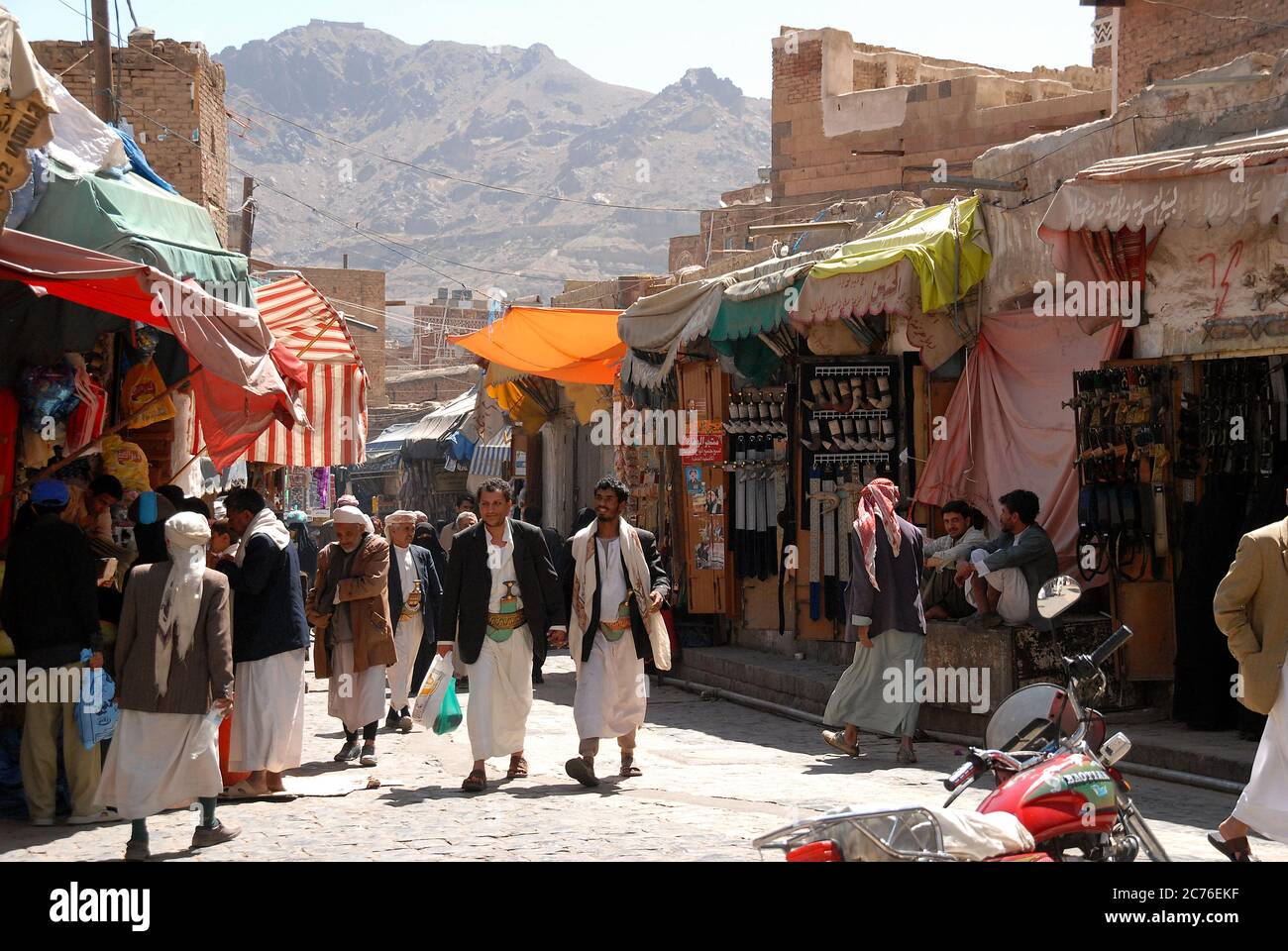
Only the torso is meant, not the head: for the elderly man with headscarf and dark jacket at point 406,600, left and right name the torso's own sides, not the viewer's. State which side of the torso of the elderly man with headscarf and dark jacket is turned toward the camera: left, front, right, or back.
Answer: front

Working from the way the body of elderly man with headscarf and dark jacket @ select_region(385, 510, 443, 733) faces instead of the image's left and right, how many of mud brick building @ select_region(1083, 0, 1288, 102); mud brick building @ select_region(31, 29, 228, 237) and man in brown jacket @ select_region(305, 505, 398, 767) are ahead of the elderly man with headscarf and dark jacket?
1

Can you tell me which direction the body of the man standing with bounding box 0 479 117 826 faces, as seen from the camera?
away from the camera

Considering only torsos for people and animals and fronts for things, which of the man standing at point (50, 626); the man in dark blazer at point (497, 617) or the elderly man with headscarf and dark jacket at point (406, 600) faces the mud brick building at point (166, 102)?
the man standing

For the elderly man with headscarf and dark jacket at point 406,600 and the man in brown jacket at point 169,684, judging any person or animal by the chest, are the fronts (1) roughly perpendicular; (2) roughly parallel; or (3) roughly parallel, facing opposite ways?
roughly parallel, facing opposite ways

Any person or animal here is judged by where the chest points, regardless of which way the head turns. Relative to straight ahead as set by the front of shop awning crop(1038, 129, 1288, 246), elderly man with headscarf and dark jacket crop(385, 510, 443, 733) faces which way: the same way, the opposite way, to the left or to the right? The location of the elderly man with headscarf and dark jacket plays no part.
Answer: to the left

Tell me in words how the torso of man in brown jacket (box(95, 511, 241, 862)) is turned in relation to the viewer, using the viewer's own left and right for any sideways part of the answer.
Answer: facing away from the viewer

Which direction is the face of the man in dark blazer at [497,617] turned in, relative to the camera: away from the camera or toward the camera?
toward the camera

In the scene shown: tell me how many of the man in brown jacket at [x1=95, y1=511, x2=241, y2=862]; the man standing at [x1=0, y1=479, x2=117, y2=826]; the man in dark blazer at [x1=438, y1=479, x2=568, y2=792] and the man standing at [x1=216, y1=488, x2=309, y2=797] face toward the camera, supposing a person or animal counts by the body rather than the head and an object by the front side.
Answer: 1

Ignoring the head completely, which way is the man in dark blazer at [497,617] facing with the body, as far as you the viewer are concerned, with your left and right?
facing the viewer

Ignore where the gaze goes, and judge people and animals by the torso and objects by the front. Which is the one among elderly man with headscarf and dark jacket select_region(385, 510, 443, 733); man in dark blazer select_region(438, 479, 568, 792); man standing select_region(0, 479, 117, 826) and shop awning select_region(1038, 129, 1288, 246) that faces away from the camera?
the man standing
